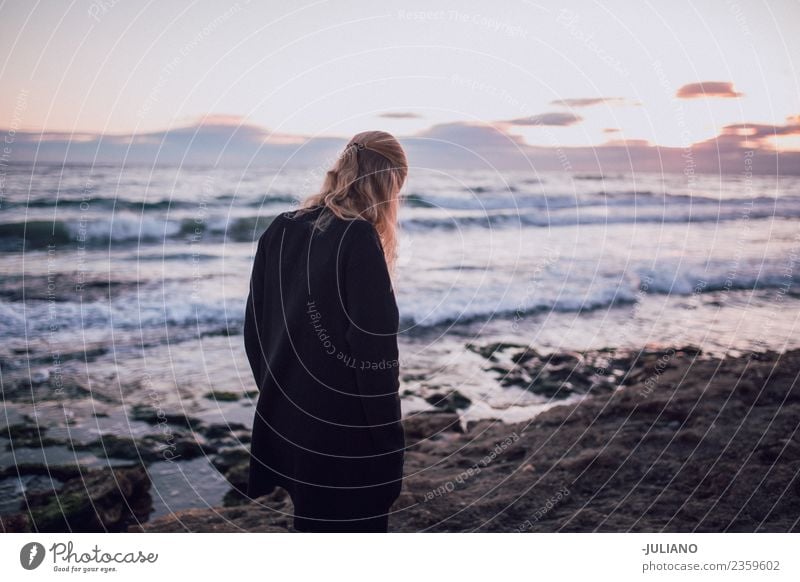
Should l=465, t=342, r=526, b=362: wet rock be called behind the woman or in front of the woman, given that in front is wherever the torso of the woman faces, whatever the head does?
in front

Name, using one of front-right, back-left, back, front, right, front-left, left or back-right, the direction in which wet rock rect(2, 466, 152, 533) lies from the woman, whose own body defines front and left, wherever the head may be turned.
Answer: left

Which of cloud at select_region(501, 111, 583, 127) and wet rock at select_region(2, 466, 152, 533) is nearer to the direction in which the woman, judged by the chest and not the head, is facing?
the cloud

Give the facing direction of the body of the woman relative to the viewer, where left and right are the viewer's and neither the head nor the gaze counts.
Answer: facing away from the viewer and to the right of the viewer

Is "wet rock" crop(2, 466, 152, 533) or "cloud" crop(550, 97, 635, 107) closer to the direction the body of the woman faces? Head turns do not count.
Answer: the cloud

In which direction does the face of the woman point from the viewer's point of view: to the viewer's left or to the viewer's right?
to the viewer's right
